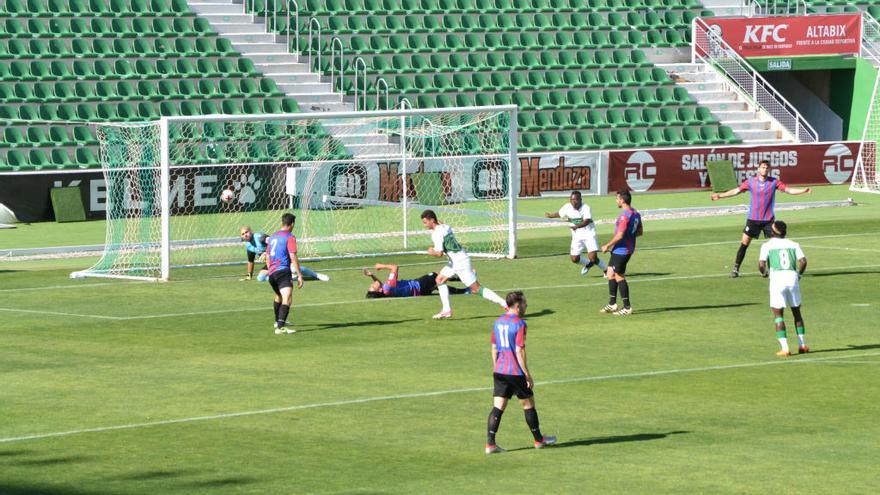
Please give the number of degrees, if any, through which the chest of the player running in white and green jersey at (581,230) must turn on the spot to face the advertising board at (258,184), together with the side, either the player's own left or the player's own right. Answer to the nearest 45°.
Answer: approximately 90° to the player's own right

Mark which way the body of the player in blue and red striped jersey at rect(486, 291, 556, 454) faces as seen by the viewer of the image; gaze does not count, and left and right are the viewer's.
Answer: facing away from the viewer and to the right of the viewer

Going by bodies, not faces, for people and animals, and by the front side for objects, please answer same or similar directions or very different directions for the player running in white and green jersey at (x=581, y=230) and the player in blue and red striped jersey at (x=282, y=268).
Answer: very different directions

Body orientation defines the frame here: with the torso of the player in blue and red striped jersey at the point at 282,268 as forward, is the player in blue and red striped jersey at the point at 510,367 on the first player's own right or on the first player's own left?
on the first player's own right

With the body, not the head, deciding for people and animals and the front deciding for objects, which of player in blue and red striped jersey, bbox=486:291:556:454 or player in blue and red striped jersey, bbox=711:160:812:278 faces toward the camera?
player in blue and red striped jersey, bbox=711:160:812:278

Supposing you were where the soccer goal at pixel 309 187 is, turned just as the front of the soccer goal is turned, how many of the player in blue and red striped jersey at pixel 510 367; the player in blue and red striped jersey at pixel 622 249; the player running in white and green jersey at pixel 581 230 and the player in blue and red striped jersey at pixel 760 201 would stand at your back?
0

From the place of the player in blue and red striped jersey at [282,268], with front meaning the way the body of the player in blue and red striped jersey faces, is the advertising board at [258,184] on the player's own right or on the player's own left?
on the player's own left

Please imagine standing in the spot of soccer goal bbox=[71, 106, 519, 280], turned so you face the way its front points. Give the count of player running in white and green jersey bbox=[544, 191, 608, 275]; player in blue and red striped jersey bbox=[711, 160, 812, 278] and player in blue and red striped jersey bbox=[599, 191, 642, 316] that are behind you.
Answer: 0

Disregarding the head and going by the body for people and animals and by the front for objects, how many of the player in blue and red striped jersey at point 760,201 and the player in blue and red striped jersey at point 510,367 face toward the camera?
1

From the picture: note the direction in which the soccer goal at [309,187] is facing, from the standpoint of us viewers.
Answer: facing the viewer and to the right of the viewer

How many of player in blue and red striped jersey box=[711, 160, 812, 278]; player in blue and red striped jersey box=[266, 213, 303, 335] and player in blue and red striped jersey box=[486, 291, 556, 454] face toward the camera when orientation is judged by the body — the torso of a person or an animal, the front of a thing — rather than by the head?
1

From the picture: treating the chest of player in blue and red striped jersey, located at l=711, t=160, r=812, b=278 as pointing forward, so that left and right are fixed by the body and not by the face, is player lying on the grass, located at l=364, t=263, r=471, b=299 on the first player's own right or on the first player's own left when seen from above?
on the first player's own right

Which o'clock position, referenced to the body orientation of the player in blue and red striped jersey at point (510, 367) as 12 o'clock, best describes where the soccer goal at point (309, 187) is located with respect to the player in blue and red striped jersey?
The soccer goal is roughly at 10 o'clock from the player in blue and red striped jersey.
